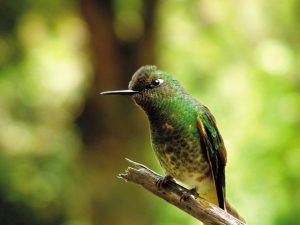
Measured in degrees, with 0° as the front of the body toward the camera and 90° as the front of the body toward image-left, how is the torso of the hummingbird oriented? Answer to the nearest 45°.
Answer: approximately 45°
